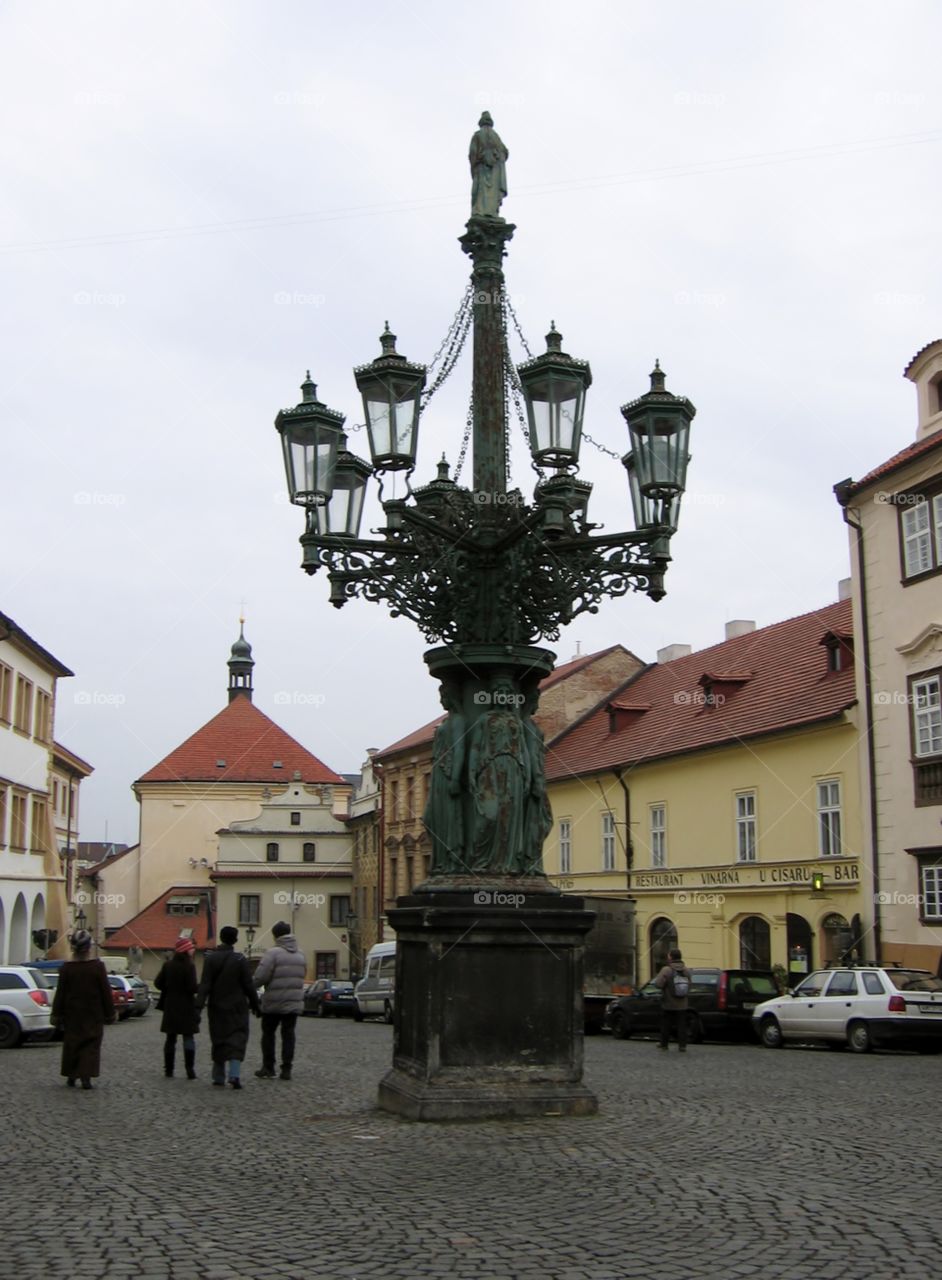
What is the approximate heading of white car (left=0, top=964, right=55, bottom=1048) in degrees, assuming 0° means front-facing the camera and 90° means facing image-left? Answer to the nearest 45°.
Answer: approximately 135°

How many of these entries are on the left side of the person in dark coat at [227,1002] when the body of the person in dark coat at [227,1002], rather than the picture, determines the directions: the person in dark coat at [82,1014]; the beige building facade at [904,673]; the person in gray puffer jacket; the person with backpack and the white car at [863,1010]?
1

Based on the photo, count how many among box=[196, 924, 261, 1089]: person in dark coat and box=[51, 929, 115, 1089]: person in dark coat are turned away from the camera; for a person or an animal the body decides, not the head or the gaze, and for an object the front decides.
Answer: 2

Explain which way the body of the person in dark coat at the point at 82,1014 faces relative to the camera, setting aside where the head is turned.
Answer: away from the camera

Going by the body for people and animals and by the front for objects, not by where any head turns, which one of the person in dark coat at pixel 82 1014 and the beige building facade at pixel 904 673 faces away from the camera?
the person in dark coat

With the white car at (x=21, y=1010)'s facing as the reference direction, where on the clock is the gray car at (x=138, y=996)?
The gray car is roughly at 2 o'clock from the white car.

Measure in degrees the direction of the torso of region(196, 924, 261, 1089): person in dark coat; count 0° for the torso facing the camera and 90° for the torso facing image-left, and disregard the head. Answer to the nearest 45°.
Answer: approximately 180°

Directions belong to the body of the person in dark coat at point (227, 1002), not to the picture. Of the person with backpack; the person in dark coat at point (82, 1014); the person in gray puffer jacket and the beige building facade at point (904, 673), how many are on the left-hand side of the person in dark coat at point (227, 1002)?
1

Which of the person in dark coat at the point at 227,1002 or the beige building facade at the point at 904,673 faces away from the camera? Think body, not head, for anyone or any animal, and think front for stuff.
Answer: the person in dark coat
